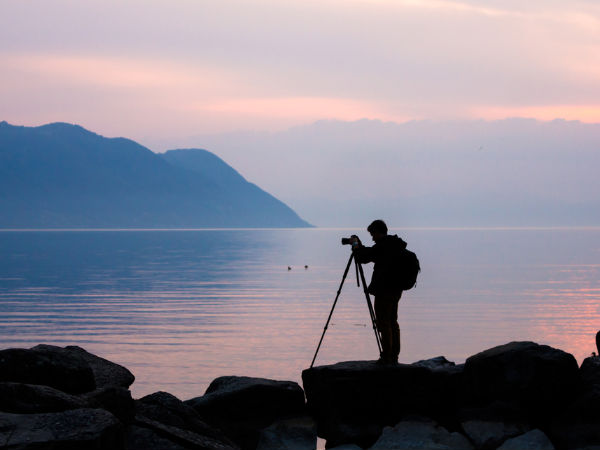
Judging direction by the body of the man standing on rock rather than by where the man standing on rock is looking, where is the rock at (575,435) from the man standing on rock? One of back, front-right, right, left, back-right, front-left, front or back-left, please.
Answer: back

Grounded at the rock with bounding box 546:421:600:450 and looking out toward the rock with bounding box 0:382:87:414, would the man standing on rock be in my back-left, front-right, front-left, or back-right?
front-right

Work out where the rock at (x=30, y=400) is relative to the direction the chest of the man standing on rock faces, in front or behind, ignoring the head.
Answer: in front

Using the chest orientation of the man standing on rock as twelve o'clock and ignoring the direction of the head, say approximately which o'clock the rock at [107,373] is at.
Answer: The rock is roughly at 12 o'clock from the man standing on rock.

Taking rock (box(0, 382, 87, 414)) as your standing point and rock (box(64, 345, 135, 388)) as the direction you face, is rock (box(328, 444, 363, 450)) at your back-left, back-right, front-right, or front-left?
front-right

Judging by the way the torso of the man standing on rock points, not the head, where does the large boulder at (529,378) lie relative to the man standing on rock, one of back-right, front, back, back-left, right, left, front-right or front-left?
back

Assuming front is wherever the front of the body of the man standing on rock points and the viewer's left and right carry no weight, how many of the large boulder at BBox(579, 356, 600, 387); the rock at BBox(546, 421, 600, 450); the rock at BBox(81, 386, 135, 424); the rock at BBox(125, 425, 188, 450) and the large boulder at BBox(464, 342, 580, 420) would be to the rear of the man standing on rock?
3

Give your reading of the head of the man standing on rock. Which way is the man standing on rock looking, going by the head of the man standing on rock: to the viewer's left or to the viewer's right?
to the viewer's left

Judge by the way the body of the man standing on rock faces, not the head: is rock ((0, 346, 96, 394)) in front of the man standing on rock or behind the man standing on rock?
in front

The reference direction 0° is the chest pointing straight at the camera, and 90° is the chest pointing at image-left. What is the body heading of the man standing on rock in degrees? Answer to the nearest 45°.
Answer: approximately 90°

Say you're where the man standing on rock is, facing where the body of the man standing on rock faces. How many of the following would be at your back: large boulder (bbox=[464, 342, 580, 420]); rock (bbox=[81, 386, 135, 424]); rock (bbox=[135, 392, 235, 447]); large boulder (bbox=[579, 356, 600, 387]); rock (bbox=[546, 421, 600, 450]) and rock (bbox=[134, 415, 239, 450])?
3
